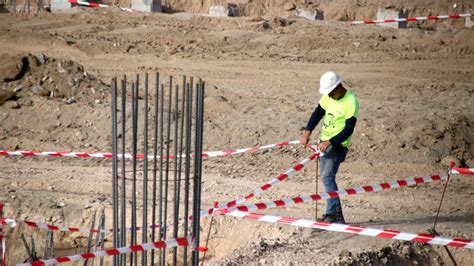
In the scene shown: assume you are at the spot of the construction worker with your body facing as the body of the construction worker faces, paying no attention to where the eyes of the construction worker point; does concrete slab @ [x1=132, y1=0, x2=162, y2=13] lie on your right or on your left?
on your right

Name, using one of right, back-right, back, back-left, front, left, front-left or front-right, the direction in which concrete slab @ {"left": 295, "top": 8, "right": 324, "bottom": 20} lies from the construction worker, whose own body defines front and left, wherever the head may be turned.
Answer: back-right

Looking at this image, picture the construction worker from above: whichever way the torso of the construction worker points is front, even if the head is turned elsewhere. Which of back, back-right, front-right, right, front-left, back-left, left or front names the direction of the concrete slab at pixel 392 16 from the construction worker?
back-right

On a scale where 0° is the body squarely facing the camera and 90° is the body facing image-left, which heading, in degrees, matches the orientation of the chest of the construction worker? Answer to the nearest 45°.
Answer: approximately 45°
